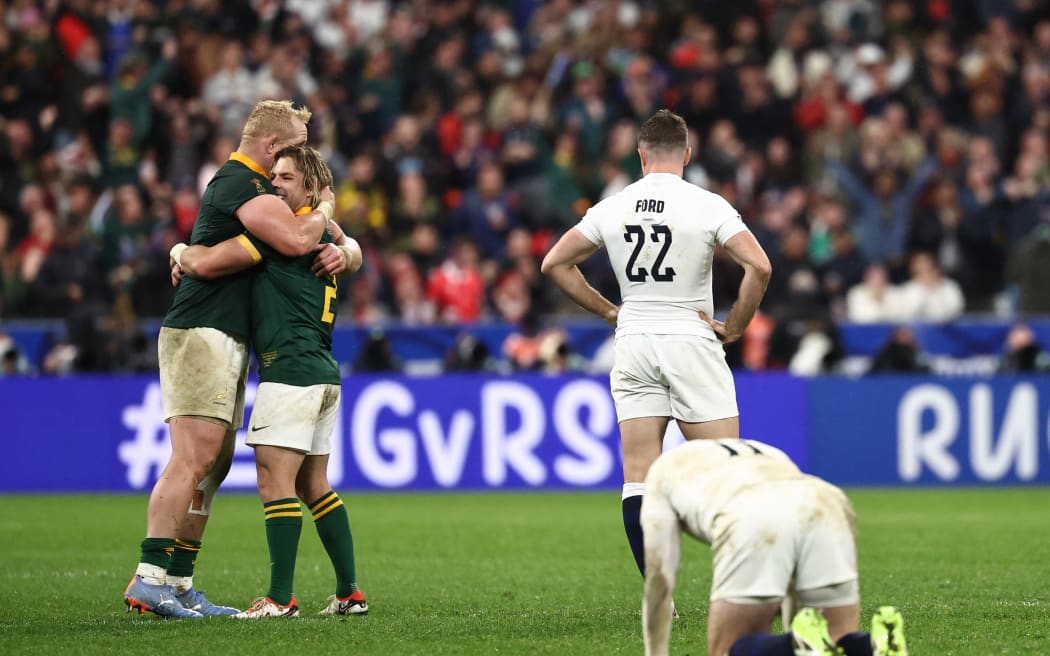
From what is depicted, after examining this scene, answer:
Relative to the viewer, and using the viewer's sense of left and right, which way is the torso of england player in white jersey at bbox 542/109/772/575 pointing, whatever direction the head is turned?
facing away from the viewer

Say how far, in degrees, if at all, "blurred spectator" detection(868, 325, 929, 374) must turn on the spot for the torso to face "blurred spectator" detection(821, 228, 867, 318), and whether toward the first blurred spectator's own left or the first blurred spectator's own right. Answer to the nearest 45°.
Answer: approximately 180°

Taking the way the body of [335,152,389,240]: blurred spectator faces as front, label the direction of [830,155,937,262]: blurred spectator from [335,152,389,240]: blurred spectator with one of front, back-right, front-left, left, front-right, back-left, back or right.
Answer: left

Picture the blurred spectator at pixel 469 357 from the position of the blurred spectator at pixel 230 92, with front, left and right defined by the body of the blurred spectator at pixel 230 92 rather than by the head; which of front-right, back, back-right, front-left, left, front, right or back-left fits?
front-left

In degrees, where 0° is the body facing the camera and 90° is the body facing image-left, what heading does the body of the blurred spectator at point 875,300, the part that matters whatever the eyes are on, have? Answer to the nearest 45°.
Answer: approximately 0°

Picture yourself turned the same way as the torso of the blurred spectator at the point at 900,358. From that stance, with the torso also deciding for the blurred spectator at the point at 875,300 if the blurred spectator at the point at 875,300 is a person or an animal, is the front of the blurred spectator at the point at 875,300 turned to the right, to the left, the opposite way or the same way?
the same way

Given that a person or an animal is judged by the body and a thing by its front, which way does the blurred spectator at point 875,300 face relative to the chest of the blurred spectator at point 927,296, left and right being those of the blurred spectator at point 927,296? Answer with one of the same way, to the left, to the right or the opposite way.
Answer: the same way

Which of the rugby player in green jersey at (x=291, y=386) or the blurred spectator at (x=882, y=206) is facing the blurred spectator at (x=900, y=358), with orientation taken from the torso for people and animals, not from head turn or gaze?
the blurred spectator at (x=882, y=206)

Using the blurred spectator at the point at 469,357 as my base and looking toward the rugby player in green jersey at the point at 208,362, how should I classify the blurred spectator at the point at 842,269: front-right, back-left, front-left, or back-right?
back-left

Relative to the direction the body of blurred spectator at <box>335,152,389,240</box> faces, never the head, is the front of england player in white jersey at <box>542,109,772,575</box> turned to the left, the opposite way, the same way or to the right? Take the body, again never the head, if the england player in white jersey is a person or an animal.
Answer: the opposite way

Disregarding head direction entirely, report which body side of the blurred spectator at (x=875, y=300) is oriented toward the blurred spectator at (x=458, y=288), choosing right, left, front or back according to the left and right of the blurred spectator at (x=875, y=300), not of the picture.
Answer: right

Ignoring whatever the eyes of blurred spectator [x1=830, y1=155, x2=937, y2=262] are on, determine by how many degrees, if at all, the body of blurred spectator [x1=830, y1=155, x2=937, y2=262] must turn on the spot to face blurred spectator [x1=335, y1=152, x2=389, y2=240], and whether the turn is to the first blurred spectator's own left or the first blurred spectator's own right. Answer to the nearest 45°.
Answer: approximately 90° to the first blurred spectator's own right

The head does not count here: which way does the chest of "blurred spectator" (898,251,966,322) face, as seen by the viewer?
toward the camera

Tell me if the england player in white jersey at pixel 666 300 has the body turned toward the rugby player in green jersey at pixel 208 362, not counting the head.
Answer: no

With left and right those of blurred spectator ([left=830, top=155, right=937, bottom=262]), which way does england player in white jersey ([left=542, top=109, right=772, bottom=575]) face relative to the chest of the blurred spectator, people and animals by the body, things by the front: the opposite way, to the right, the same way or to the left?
the opposite way

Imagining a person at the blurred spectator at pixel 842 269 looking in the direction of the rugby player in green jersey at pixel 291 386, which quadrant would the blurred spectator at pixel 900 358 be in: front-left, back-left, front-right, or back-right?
front-left

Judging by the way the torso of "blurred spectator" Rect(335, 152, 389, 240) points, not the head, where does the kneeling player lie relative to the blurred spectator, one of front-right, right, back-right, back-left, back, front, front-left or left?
front

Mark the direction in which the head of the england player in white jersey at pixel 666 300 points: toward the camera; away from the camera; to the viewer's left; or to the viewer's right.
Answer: away from the camera
